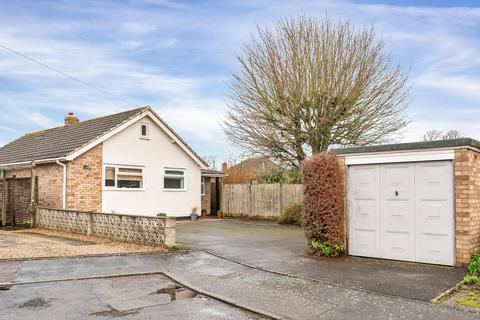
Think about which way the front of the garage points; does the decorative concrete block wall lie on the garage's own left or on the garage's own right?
on the garage's own right

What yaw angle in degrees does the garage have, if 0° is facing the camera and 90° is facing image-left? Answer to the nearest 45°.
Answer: approximately 45°

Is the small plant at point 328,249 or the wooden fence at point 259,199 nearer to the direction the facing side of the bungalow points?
the small plant

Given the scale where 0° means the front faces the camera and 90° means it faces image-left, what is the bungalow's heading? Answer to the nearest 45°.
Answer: approximately 315°

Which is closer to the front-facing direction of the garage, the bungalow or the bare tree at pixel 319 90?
the bungalow

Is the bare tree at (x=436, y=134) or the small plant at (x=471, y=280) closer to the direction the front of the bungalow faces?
the small plant

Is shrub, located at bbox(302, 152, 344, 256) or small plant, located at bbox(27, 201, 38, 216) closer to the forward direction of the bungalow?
the shrub
